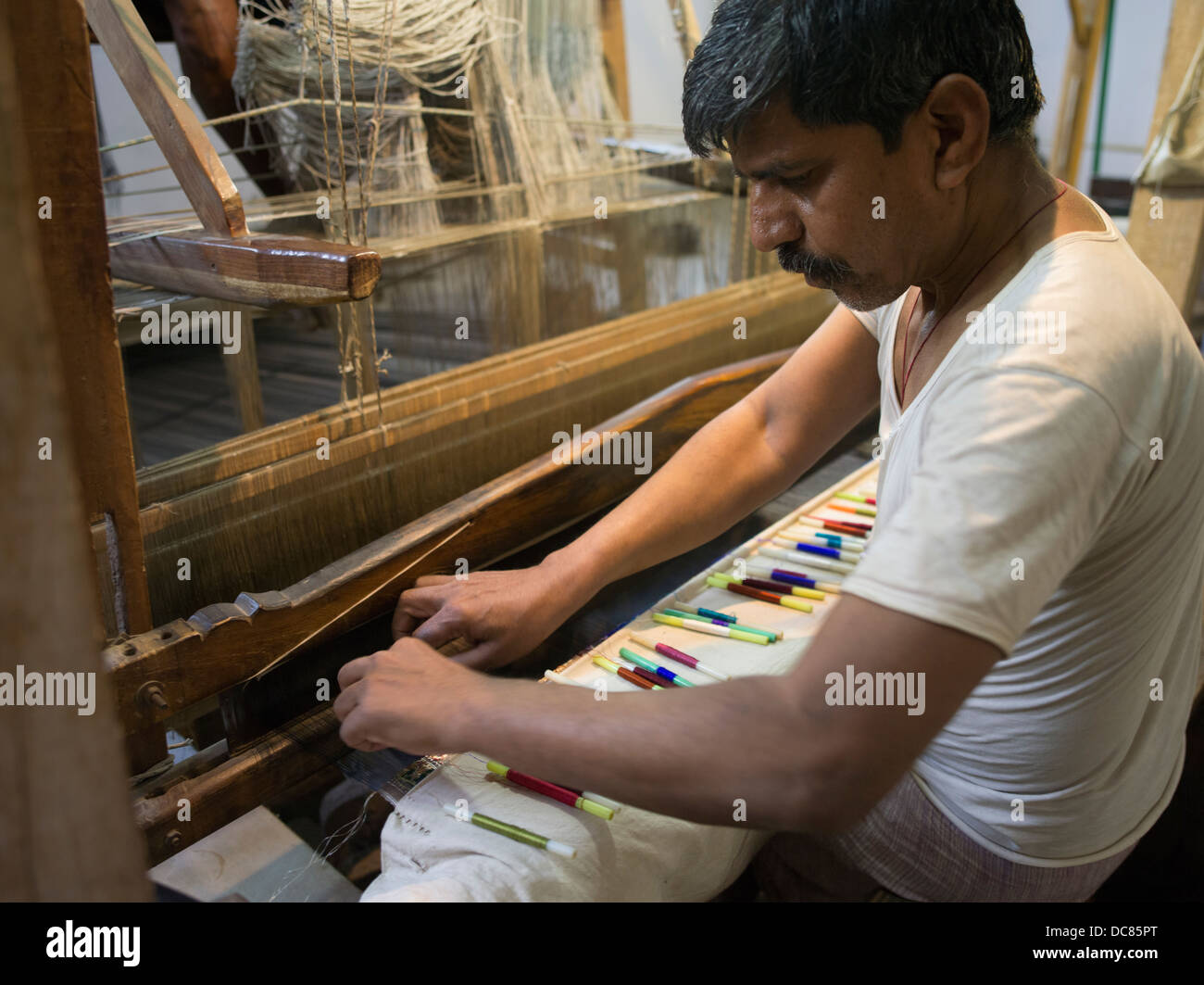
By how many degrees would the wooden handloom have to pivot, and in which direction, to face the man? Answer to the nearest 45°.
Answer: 0° — it already faces them

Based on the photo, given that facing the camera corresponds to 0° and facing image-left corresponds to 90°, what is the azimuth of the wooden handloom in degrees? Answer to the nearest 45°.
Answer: approximately 315°
